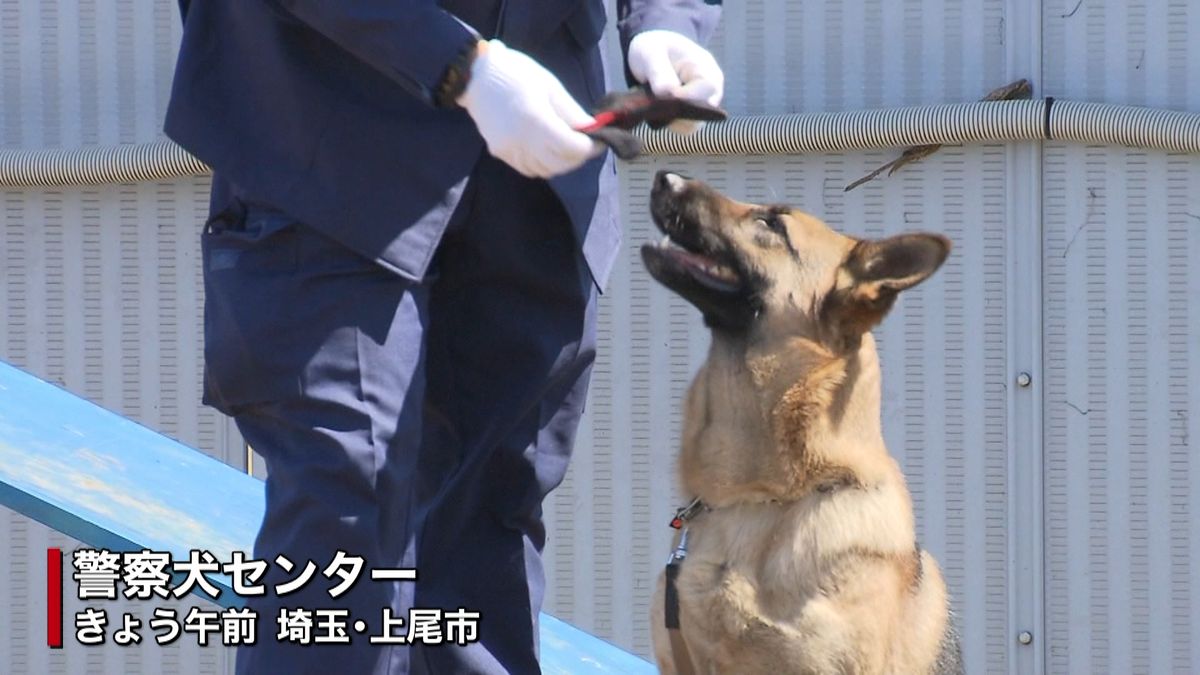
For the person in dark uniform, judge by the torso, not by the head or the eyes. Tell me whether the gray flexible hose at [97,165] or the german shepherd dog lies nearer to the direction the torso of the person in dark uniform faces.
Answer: the german shepherd dog

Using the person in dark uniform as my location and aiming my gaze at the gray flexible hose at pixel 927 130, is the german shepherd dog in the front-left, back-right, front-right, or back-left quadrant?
front-right

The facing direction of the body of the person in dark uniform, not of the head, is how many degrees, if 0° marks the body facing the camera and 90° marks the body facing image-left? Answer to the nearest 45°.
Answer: approximately 315°
